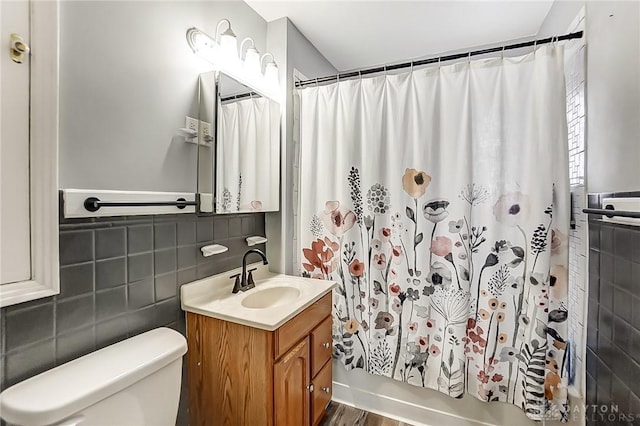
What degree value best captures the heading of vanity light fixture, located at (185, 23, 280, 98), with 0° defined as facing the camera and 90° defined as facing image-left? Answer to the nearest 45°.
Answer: approximately 315°

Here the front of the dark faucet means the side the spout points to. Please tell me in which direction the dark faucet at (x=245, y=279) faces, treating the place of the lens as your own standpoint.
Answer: facing the viewer and to the right of the viewer

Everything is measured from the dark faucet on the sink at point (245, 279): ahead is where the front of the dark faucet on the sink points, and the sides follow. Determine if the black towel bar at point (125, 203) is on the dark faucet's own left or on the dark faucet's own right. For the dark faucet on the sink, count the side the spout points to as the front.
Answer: on the dark faucet's own right

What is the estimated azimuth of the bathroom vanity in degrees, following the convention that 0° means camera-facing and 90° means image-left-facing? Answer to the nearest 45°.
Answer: approximately 315°

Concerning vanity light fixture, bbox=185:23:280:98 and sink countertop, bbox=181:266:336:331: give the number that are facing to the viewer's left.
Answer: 0
